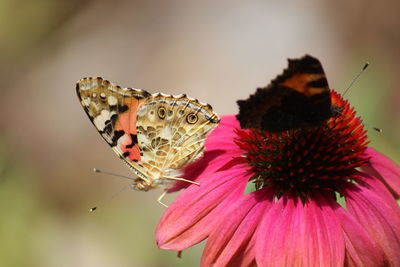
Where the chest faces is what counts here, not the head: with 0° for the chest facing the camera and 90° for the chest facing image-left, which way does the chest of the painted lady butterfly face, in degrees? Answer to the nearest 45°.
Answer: approximately 90°
